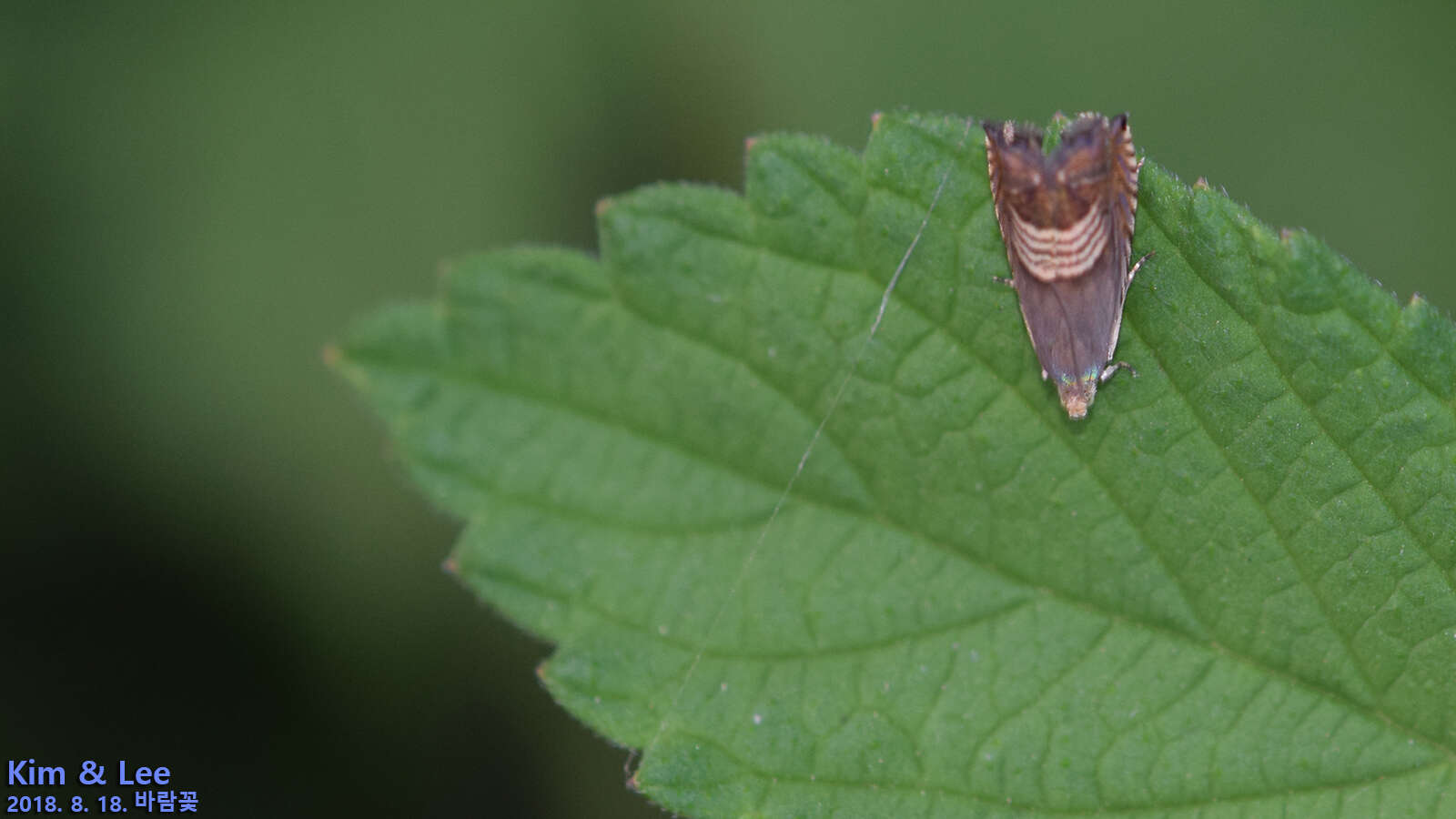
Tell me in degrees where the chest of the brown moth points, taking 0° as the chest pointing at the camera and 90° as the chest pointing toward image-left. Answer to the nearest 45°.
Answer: approximately 0°
